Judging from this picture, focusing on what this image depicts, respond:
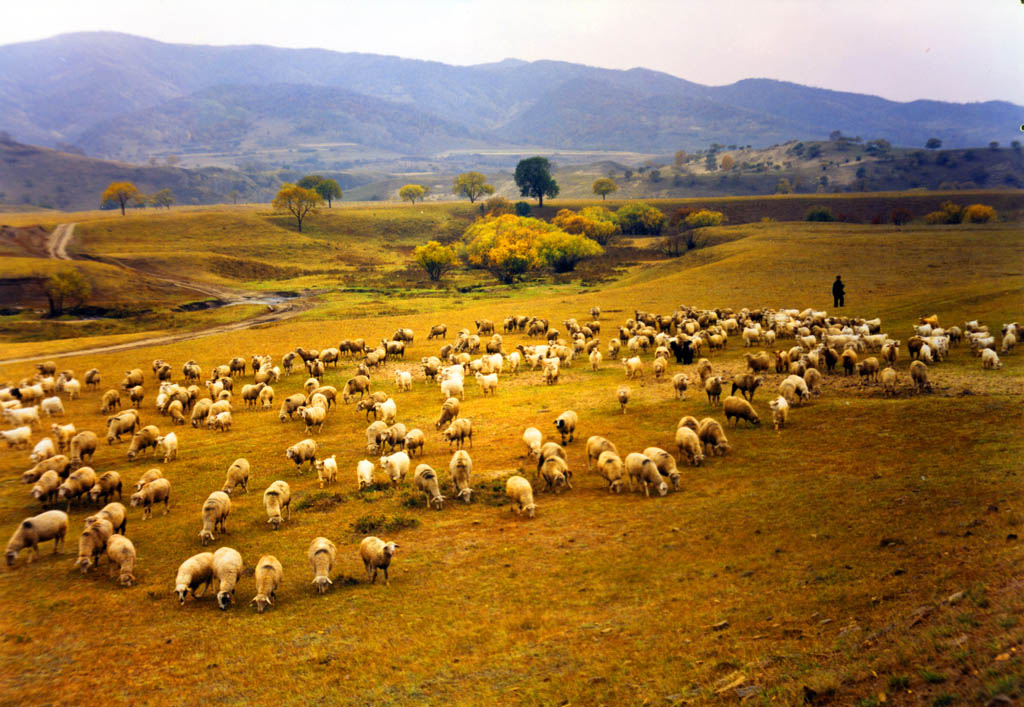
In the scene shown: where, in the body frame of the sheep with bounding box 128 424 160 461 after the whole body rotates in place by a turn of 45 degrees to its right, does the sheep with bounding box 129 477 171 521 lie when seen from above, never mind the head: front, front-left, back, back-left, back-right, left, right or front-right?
left

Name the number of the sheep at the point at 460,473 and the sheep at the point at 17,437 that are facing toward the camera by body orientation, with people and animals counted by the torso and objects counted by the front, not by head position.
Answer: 1

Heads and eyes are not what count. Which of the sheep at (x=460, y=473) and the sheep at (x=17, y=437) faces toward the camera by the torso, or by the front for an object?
the sheep at (x=460, y=473)

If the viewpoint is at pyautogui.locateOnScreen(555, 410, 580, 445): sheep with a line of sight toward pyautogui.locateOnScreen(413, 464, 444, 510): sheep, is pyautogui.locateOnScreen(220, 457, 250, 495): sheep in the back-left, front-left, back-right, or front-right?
front-right

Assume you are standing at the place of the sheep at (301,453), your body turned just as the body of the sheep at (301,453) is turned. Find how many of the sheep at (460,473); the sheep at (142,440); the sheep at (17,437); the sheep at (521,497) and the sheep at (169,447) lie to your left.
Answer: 2

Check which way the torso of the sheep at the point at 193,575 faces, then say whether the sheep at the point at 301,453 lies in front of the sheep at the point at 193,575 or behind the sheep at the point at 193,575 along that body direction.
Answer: behind

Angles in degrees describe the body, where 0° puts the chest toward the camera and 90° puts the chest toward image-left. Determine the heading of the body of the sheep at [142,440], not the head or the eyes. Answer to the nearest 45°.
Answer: approximately 45°

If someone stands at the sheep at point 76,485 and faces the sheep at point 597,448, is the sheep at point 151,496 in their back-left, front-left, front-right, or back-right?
front-right

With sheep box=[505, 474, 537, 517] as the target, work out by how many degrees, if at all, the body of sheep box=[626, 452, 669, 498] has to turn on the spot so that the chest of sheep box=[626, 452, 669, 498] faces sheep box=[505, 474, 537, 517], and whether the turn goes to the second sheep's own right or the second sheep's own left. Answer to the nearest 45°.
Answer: approximately 135° to the second sheep's own right

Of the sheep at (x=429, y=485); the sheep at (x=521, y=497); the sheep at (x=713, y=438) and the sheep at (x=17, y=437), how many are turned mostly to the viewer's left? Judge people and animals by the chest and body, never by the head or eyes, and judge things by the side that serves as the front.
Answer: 1

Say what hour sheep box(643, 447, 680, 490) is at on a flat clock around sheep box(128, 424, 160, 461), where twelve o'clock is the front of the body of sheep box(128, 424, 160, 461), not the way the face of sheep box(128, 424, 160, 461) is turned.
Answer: sheep box(643, 447, 680, 490) is roughly at 9 o'clock from sheep box(128, 424, 160, 461).

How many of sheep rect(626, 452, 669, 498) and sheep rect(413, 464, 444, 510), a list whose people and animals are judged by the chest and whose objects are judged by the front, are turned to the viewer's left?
0
